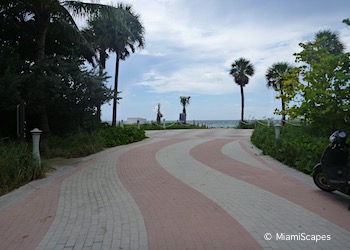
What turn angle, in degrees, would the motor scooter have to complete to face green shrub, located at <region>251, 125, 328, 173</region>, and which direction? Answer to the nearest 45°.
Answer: approximately 45° to its right
